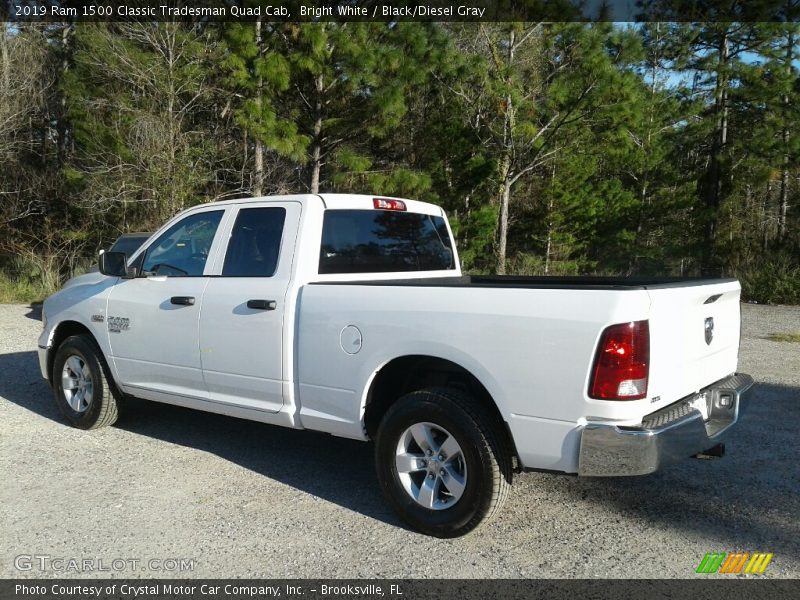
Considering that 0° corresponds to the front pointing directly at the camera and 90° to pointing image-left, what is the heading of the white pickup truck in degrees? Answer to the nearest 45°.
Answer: approximately 135°
